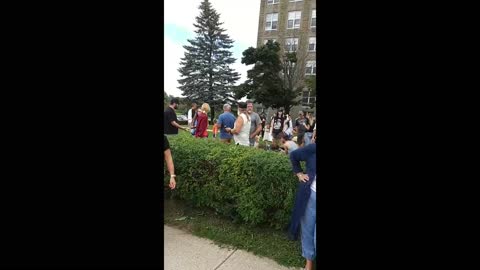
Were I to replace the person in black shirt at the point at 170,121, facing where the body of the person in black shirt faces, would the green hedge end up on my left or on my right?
on my right

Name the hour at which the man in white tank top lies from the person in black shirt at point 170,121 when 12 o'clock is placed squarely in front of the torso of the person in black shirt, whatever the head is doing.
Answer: The man in white tank top is roughly at 12 o'clock from the person in black shirt.

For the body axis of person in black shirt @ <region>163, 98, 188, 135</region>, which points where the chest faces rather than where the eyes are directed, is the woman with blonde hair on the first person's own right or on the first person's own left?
on the first person's own left

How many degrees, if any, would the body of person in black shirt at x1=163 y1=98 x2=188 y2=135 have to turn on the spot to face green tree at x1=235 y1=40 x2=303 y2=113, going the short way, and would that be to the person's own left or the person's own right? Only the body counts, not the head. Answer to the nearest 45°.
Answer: approximately 45° to the person's own left

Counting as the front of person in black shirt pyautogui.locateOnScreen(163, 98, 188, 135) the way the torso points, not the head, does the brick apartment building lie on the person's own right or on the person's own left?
on the person's own left

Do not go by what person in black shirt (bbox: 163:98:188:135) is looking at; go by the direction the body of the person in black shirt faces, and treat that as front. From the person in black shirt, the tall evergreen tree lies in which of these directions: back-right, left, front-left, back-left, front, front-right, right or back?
left

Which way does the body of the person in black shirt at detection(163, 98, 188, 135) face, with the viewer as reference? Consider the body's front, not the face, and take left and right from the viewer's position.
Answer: facing to the right of the viewer
